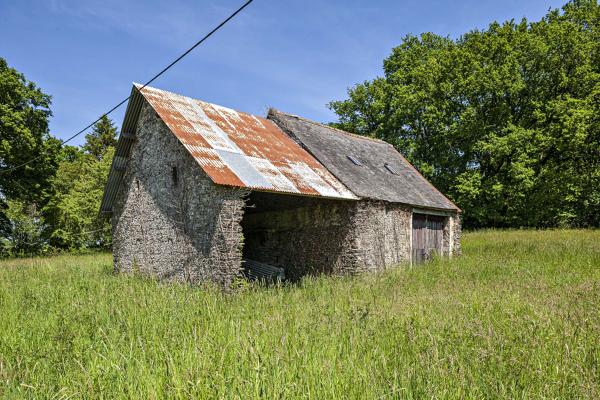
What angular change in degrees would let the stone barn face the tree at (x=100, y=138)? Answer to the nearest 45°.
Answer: approximately 180°

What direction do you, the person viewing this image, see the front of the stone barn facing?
facing the viewer and to the right of the viewer

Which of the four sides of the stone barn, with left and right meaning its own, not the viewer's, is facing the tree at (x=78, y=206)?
back

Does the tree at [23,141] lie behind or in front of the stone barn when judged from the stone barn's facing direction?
behind
